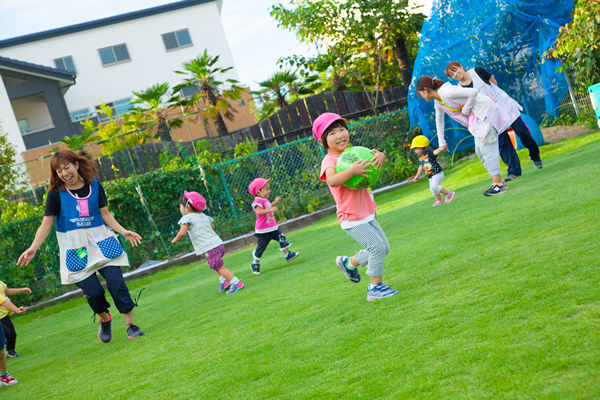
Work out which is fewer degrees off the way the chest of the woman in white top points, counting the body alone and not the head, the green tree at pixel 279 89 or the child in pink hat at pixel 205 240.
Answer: the child in pink hat

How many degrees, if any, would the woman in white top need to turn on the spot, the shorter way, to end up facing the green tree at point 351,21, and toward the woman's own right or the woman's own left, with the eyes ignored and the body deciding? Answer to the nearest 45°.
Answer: approximately 90° to the woman's own right

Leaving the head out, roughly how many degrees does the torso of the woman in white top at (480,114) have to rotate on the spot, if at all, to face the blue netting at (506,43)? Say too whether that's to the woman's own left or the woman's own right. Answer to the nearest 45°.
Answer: approximately 90° to the woman's own right

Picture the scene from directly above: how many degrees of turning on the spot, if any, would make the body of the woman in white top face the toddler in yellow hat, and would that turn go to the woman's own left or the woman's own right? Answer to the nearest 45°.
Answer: approximately 45° to the woman's own right

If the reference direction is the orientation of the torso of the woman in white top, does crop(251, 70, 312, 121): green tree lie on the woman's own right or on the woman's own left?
on the woman's own right

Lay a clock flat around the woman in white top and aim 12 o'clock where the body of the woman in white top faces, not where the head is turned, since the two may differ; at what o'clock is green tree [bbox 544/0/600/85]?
The green tree is roughly at 4 o'clock from the woman in white top.

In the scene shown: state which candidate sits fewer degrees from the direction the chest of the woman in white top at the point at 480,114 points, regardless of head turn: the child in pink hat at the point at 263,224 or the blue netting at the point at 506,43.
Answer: the child in pink hat

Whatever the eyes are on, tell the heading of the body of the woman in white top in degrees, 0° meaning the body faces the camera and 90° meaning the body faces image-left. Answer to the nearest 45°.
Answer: approximately 90°
